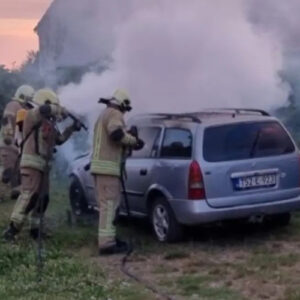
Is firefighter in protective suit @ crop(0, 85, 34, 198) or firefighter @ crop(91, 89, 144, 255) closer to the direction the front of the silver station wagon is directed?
the firefighter in protective suit

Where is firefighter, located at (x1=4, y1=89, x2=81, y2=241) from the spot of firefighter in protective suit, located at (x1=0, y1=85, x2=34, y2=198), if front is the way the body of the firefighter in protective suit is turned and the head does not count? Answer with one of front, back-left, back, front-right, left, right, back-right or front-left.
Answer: right

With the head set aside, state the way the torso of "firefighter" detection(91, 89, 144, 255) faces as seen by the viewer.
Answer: to the viewer's right

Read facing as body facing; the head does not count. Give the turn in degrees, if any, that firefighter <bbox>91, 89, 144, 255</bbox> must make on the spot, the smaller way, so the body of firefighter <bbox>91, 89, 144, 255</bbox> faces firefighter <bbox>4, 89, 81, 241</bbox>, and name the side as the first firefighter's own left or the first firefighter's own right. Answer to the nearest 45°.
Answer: approximately 135° to the first firefighter's own left

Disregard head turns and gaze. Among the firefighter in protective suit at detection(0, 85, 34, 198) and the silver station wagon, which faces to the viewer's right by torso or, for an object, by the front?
the firefighter in protective suit

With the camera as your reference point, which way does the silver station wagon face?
facing away from the viewer and to the left of the viewer

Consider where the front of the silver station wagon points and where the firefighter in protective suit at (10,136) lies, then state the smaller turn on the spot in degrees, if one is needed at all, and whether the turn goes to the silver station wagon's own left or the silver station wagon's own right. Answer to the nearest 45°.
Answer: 0° — it already faces them

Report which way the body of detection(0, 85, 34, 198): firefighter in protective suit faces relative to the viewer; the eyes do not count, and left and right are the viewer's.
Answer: facing to the right of the viewer

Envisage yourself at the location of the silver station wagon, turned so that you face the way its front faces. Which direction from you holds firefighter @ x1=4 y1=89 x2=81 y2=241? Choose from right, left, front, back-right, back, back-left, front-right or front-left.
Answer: front-left

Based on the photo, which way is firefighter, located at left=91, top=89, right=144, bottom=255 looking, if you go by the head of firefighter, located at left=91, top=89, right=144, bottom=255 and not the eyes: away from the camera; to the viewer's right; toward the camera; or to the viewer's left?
to the viewer's right
